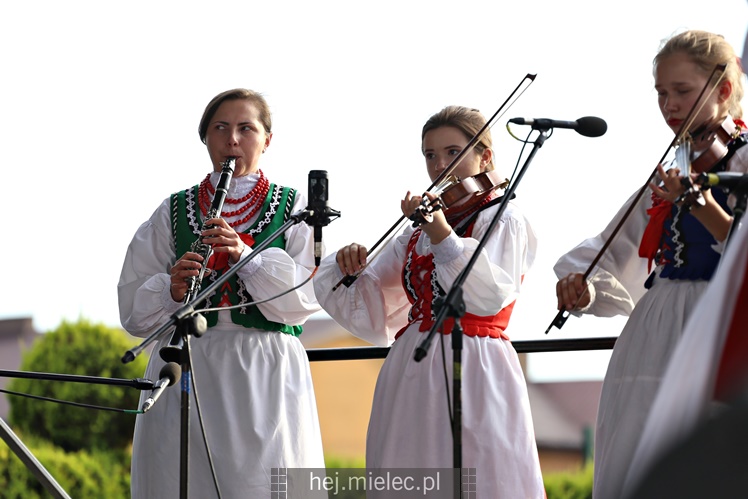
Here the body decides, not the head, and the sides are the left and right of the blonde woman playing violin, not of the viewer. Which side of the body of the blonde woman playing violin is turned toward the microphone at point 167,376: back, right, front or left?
front

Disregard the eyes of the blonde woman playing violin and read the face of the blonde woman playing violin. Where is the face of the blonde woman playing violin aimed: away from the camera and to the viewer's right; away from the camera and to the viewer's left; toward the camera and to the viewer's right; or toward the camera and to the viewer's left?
toward the camera and to the viewer's left

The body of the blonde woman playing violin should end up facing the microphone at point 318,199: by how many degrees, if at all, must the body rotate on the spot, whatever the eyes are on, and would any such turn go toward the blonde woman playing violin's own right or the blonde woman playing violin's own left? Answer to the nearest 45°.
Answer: approximately 45° to the blonde woman playing violin's own right

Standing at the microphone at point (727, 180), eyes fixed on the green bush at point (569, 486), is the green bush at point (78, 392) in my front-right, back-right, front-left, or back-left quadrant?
front-left

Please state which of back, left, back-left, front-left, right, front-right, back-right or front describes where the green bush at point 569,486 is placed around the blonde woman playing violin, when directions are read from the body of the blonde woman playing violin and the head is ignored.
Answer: back-right

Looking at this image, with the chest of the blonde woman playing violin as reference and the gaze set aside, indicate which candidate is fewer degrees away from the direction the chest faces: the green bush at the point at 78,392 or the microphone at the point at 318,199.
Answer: the microphone

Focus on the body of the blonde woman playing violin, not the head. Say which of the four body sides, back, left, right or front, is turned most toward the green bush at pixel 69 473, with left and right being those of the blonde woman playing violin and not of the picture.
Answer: right

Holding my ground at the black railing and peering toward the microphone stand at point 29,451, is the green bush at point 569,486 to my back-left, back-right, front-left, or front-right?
back-right

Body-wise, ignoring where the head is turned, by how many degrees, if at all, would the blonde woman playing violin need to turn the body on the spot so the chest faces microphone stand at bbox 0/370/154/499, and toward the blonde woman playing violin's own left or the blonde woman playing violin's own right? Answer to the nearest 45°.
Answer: approximately 45° to the blonde woman playing violin's own right

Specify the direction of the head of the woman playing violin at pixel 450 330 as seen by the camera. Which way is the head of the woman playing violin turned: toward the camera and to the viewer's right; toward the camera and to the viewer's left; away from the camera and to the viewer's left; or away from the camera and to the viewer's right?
toward the camera and to the viewer's left

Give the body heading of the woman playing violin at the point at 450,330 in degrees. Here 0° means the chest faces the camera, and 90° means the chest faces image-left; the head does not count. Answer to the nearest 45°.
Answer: approximately 45°

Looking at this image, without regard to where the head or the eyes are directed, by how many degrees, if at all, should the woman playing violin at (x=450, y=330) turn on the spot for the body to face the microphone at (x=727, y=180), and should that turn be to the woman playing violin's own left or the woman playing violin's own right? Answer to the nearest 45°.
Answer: approximately 90° to the woman playing violin's own left

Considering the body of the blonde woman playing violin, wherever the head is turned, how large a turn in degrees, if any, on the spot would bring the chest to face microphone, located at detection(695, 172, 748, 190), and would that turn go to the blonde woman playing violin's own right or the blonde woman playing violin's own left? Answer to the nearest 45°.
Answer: approximately 45° to the blonde woman playing violin's own left

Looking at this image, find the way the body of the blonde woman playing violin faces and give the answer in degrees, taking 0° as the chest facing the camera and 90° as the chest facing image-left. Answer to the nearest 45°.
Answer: approximately 45°
